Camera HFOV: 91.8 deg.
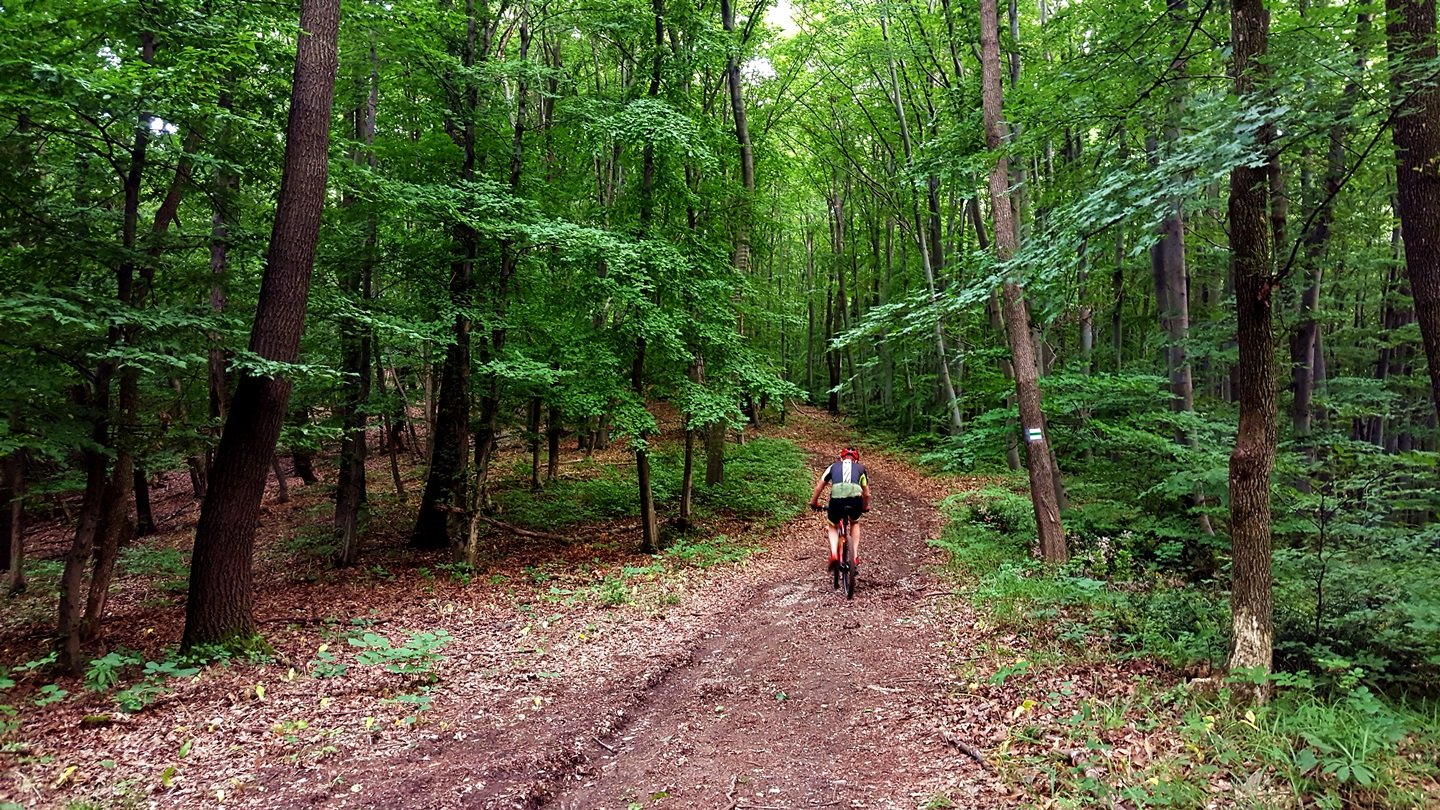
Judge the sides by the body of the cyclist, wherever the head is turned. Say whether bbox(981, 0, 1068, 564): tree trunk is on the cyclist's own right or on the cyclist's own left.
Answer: on the cyclist's own right

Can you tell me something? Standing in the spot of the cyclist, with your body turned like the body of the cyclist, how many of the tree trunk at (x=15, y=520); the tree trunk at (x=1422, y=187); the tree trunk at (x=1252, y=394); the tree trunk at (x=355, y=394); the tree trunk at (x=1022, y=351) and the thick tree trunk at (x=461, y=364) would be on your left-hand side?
3

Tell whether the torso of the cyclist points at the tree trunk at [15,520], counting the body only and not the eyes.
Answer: no

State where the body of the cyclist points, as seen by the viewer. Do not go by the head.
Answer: away from the camera

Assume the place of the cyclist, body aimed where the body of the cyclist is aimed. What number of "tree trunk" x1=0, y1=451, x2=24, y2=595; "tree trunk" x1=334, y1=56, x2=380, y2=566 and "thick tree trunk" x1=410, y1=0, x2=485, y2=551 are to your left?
3

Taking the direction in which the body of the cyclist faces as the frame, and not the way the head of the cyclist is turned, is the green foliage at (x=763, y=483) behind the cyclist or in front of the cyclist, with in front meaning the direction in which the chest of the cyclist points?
in front

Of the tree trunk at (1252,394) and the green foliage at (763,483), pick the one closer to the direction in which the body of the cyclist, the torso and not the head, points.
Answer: the green foliage

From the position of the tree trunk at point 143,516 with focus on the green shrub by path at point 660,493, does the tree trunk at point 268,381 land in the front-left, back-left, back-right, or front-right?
front-right

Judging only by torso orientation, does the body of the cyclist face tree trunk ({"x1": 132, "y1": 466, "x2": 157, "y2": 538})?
no

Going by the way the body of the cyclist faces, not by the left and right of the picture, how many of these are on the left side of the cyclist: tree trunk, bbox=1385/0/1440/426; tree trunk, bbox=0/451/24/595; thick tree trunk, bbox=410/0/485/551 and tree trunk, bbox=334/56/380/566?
3

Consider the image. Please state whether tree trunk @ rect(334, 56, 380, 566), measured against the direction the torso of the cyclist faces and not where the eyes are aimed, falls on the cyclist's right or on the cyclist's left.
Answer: on the cyclist's left

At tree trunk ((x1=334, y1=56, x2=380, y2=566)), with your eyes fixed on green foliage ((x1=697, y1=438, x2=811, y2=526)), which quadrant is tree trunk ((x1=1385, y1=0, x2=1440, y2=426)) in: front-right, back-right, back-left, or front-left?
front-right

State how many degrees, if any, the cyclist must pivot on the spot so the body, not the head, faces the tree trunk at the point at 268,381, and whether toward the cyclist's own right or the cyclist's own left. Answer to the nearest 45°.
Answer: approximately 135° to the cyclist's own left

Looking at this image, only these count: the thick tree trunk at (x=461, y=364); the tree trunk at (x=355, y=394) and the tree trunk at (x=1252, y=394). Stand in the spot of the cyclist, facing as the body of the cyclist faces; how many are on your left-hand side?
2

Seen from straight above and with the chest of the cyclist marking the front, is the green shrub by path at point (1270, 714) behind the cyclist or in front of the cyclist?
behind

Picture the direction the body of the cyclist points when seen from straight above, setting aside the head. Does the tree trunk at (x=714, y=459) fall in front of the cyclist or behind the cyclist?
in front

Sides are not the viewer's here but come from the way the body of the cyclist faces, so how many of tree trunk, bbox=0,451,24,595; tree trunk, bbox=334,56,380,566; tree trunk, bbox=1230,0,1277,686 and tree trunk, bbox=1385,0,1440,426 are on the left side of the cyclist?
2
